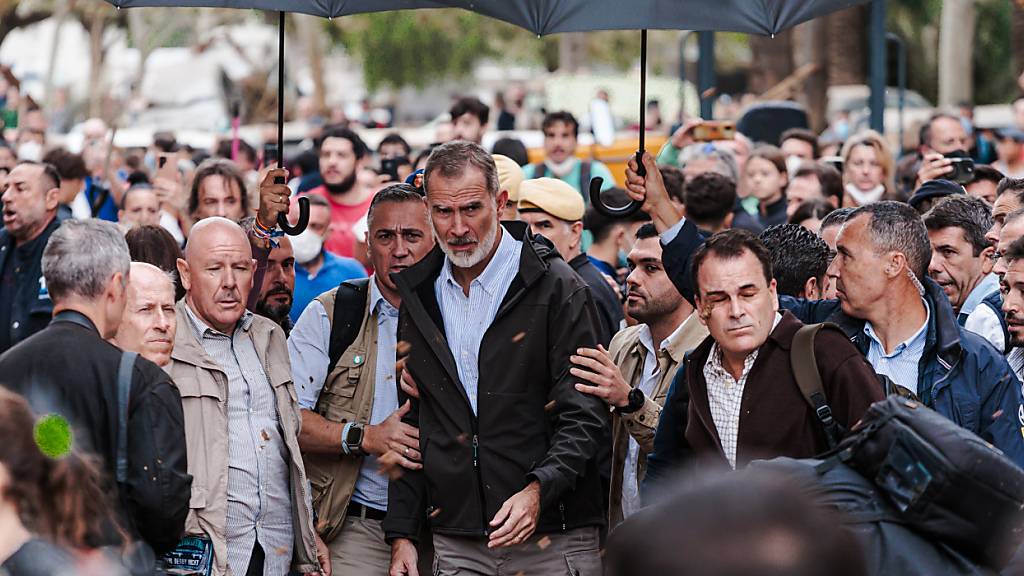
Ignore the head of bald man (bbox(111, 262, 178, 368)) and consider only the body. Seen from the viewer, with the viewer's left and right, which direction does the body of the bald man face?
facing the viewer and to the right of the viewer

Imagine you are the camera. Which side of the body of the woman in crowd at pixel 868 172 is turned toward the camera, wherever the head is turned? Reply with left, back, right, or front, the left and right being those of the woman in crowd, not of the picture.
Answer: front

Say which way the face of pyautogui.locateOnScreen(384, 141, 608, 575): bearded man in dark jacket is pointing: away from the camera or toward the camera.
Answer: toward the camera

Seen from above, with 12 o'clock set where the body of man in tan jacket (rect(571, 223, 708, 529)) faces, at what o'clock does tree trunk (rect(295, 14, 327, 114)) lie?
The tree trunk is roughly at 4 o'clock from the man in tan jacket.

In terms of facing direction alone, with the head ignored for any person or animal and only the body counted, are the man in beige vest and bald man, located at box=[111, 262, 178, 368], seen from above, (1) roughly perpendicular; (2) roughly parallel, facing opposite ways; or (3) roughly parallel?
roughly parallel

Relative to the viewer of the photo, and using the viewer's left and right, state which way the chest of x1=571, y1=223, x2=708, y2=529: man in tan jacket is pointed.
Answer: facing the viewer and to the left of the viewer

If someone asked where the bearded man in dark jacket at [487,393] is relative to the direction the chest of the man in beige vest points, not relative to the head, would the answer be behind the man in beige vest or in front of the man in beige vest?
in front

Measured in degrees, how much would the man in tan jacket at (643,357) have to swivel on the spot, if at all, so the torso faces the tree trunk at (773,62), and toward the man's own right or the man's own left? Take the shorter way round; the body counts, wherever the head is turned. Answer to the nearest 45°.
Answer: approximately 135° to the man's own right

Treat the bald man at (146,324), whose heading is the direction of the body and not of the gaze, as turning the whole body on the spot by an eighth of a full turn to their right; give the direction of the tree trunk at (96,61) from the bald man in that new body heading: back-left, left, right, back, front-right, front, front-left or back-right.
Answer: back

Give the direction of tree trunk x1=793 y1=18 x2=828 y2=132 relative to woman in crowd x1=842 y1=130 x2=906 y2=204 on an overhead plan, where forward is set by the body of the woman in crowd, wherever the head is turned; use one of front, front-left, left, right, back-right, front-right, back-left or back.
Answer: back

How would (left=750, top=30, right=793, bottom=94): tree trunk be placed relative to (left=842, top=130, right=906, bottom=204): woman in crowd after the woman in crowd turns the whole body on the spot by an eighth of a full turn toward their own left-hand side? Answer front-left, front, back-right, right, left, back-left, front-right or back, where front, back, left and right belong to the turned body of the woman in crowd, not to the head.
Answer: back-left

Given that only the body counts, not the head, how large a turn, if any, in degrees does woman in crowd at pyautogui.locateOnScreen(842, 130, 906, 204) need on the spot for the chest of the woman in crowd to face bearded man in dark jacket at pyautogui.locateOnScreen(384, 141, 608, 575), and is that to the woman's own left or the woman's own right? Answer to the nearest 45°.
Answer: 0° — they already face them

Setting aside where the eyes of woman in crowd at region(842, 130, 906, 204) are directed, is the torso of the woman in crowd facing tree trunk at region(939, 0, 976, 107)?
no

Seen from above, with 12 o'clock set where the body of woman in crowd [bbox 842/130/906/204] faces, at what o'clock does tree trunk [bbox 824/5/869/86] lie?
The tree trunk is roughly at 6 o'clock from the woman in crowd.

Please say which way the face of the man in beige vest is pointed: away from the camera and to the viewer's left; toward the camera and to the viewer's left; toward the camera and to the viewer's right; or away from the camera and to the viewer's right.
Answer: toward the camera and to the viewer's right

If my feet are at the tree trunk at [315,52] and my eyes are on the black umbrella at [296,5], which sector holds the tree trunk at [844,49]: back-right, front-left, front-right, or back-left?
front-left
